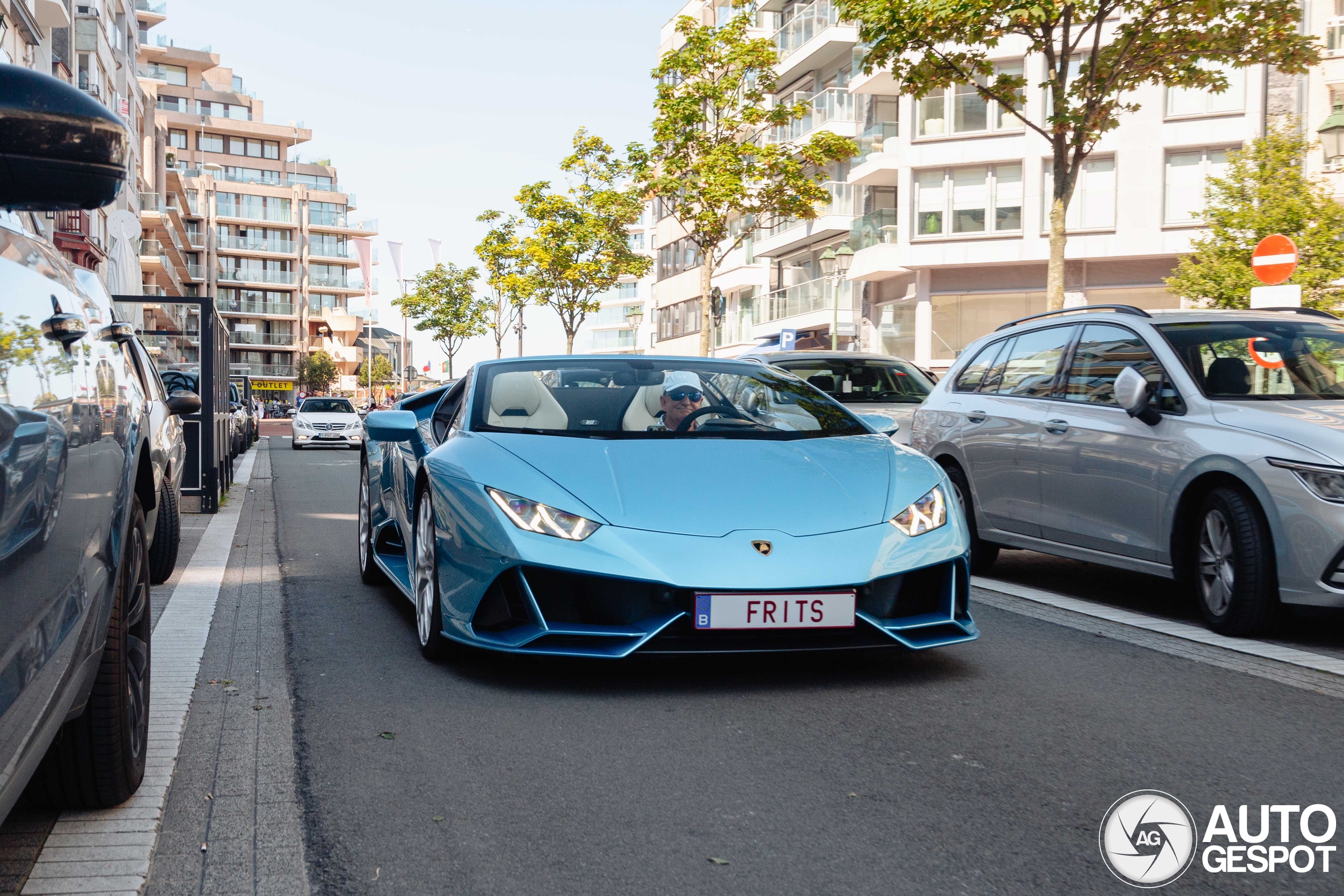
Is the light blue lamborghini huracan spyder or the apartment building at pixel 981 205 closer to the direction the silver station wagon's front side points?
the light blue lamborghini huracan spyder

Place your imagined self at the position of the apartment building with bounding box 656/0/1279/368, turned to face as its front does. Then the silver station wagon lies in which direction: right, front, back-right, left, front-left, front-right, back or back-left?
front-left

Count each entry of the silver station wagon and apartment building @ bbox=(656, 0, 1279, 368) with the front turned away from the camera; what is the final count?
0

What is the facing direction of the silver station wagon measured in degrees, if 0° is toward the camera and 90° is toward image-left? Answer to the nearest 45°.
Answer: approximately 315°

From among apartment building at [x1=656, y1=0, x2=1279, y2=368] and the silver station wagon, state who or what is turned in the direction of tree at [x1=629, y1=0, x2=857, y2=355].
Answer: the apartment building

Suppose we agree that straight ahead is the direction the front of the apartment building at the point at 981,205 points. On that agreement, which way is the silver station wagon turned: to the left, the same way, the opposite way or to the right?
to the left

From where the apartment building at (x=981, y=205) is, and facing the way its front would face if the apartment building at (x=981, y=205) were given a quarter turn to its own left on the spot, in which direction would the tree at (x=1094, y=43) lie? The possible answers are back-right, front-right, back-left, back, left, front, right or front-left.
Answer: front-right

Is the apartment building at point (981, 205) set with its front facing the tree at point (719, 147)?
yes

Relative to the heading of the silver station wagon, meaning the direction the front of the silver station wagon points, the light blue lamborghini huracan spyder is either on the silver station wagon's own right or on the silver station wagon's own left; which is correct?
on the silver station wagon's own right

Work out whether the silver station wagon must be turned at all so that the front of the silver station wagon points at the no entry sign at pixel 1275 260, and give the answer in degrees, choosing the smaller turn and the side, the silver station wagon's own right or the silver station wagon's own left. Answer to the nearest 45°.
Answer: approximately 135° to the silver station wagon's own left

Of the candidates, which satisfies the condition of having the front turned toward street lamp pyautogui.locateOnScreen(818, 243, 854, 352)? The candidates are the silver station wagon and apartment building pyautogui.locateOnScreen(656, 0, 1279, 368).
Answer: the apartment building

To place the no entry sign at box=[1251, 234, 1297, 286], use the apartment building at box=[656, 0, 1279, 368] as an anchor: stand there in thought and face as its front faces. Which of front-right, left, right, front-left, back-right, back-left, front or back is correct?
front-left

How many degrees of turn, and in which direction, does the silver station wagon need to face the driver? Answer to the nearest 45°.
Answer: approximately 90° to its right

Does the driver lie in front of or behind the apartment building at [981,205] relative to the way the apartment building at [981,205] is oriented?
in front

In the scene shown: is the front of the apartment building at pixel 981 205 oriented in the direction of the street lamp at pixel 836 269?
yes

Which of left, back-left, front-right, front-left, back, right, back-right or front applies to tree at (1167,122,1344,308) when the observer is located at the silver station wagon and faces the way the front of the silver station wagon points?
back-left

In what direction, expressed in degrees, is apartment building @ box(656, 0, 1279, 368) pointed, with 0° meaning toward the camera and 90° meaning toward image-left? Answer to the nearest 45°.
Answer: approximately 45°
